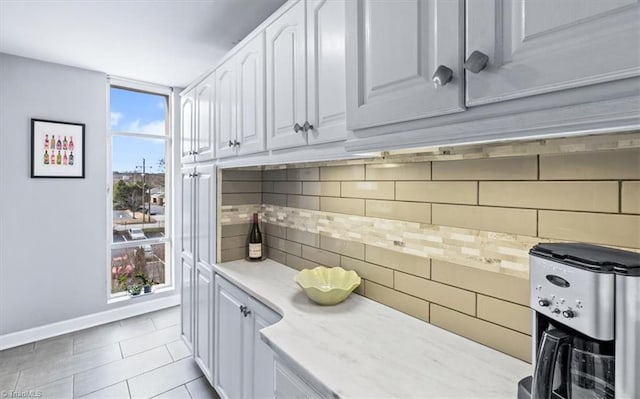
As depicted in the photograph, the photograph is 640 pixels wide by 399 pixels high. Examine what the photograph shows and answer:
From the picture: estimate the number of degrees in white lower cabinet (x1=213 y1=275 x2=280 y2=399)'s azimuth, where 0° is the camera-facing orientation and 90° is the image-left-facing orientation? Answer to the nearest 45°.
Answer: approximately 45°

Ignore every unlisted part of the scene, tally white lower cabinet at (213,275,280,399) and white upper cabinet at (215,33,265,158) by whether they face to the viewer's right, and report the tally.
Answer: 0

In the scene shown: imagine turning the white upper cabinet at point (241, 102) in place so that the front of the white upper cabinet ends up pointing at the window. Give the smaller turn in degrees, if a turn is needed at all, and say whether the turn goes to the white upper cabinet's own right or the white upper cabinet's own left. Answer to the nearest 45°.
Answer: approximately 90° to the white upper cabinet's own right

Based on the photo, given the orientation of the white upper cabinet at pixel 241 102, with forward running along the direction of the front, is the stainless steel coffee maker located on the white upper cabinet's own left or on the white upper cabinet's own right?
on the white upper cabinet's own left

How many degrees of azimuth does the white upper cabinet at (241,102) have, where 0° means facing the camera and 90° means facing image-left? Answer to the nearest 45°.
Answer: approximately 45°

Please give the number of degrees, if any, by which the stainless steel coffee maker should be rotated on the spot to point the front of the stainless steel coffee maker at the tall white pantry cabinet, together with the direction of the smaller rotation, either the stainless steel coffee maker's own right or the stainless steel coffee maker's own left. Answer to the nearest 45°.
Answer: approximately 45° to the stainless steel coffee maker's own right

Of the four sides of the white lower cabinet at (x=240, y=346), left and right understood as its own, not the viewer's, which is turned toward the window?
right

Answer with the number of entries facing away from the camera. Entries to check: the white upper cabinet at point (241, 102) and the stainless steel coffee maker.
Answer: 0

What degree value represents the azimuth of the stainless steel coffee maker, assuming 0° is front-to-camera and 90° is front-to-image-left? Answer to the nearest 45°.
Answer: approximately 45°

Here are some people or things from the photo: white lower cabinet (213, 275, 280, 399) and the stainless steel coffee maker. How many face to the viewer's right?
0

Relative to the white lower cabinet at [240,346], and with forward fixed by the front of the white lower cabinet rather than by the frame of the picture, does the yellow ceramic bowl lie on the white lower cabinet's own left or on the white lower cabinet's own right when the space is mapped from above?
on the white lower cabinet's own left
